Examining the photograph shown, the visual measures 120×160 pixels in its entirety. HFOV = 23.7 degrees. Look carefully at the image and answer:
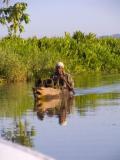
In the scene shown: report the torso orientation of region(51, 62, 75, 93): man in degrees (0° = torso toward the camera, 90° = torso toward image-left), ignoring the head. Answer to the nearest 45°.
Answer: approximately 45°
